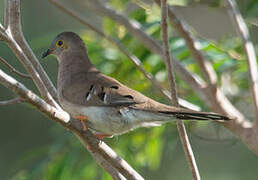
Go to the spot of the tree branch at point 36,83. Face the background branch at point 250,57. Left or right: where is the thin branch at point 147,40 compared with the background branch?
left

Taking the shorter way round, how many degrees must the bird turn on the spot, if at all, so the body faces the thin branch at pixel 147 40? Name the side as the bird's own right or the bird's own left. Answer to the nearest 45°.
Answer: approximately 135° to the bird's own right

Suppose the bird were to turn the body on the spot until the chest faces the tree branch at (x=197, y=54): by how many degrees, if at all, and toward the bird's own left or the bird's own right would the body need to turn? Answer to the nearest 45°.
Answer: approximately 135° to the bird's own right

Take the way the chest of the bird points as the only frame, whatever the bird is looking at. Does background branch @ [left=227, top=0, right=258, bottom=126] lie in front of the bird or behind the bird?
behind

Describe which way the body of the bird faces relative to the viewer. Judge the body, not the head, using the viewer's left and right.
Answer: facing to the left of the viewer
